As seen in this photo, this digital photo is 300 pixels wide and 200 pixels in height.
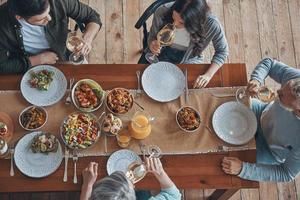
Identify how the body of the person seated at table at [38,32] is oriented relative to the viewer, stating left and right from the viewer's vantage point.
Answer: facing the viewer and to the right of the viewer

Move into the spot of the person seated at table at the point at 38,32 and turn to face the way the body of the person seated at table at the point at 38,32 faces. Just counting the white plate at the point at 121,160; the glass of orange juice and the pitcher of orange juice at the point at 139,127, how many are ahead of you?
3

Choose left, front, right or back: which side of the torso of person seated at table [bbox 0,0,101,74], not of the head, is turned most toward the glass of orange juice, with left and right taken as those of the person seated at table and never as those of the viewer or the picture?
front

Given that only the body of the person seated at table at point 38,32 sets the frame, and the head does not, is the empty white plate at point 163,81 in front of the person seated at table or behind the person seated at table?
in front

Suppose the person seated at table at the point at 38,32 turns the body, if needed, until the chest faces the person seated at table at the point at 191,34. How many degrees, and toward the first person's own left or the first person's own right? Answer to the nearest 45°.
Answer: approximately 45° to the first person's own left

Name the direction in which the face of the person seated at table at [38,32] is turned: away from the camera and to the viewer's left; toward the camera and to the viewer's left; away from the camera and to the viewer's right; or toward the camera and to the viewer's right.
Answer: toward the camera and to the viewer's right

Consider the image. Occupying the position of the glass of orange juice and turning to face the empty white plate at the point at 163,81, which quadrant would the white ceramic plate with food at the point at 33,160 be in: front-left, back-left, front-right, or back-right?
back-left

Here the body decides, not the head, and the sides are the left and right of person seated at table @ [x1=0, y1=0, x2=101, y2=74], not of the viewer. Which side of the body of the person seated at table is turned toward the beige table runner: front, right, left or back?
front
